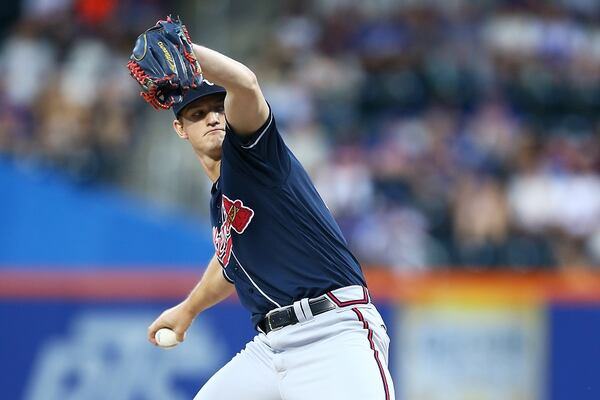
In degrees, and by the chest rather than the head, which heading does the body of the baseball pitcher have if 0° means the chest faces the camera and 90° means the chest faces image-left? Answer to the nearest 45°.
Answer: approximately 45°
